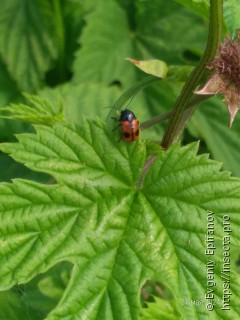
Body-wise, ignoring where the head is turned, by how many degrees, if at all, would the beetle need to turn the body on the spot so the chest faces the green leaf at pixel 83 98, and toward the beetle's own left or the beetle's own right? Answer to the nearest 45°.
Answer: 0° — it already faces it

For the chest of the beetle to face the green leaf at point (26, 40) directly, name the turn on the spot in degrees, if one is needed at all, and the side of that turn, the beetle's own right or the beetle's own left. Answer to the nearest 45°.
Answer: approximately 45° to the beetle's own left

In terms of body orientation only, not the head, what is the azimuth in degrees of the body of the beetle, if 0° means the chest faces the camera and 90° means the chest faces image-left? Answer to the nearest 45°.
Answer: approximately 180°
